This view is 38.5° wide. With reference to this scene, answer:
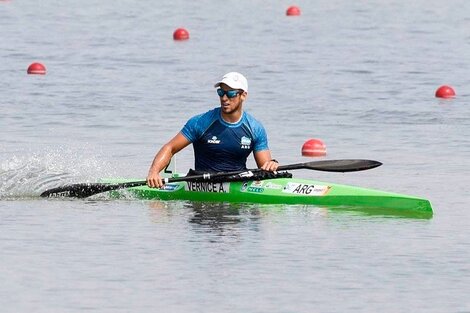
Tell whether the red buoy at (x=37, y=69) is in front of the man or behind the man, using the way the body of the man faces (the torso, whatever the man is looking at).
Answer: behind

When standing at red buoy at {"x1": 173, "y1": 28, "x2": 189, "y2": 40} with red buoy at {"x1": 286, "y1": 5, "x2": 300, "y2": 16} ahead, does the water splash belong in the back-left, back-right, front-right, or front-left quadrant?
back-right

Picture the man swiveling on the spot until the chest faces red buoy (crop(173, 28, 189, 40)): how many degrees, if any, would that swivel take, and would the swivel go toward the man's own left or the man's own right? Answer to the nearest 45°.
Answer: approximately 180°

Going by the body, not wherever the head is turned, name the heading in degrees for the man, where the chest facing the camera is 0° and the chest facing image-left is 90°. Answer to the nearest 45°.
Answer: approximately 0°

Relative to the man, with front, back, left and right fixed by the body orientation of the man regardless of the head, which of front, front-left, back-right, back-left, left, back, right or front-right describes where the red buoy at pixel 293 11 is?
back
